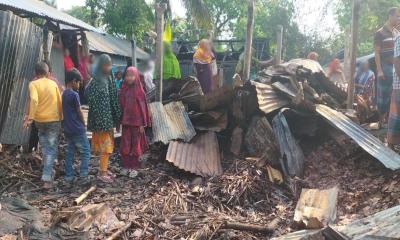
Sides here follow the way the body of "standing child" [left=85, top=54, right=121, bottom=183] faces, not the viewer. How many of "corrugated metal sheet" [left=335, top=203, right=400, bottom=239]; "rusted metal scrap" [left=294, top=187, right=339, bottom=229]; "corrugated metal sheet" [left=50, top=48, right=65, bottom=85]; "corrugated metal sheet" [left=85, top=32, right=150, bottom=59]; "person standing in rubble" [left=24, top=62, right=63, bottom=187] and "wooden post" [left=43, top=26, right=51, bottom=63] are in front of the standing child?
2

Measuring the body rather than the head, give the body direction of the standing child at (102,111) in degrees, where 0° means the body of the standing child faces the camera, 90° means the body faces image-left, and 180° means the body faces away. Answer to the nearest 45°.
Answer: approximately 315°

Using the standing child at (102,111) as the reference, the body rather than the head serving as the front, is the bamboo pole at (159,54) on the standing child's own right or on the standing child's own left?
on the standing child's own left

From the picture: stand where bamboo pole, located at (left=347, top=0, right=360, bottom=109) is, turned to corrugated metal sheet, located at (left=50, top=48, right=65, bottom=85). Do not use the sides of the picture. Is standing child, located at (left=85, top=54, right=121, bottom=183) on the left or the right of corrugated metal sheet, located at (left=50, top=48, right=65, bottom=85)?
left

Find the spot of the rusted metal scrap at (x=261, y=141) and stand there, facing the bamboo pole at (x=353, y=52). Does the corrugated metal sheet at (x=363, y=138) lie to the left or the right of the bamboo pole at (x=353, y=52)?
right

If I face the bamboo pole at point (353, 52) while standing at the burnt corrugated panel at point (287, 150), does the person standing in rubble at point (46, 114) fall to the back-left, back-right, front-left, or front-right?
back-left
